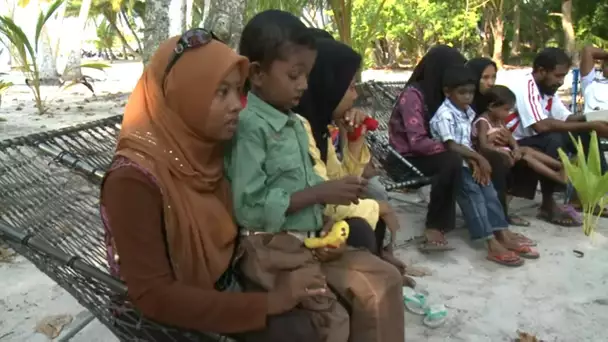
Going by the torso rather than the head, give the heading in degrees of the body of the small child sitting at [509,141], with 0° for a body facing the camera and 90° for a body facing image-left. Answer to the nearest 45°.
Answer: approximately 315°

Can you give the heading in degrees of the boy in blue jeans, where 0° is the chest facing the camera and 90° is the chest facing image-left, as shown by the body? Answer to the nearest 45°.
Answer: approximately 315°

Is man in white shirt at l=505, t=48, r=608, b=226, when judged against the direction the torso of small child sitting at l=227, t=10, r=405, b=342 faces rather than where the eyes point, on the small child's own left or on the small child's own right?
on the small child's own left

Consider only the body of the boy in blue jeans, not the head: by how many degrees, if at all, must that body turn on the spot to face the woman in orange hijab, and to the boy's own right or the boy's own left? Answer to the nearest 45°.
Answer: approximately 45° to the boy's own right

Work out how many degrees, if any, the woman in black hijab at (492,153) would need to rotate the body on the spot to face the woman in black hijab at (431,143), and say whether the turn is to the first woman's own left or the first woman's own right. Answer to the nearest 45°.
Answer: approximately 90° to the first woman's own right

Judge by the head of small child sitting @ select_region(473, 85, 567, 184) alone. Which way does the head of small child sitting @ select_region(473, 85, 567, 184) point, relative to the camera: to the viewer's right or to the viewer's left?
to the viewer's right
